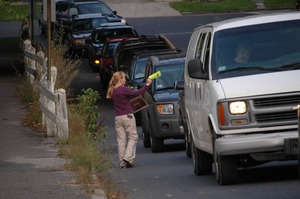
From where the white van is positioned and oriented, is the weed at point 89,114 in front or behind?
behind

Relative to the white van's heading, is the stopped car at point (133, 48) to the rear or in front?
to the rear

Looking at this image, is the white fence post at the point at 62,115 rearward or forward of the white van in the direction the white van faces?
rearward

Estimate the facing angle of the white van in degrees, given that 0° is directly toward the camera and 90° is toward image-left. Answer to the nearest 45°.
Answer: approximately 315°
